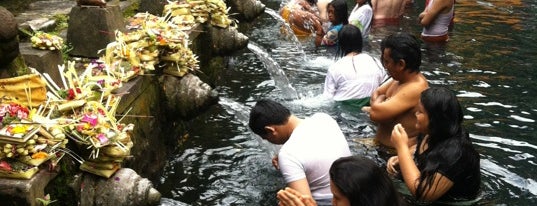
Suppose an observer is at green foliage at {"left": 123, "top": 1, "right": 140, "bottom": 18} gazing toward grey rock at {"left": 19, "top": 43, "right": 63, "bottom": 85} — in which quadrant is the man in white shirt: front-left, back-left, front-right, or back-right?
front-left

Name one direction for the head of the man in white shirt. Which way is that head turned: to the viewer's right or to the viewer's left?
to the viewer's left

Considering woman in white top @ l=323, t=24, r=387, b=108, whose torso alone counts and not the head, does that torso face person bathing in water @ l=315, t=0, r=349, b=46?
yes

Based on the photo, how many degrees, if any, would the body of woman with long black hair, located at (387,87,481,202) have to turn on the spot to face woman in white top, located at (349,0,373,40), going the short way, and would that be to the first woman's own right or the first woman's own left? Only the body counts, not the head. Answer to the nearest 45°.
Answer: approximately 90° to the first woman's own right

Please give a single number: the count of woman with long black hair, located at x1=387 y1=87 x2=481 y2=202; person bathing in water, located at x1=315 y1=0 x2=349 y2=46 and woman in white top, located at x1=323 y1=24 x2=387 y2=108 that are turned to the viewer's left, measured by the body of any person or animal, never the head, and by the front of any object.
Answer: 2

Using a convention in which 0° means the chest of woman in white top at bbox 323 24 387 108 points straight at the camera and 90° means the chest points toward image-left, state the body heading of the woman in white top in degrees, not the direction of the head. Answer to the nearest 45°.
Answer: approximately 180°

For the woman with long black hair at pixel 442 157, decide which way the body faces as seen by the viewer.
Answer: to the viewer's left

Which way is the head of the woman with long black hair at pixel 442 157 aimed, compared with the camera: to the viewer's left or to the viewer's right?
to the viewer's left

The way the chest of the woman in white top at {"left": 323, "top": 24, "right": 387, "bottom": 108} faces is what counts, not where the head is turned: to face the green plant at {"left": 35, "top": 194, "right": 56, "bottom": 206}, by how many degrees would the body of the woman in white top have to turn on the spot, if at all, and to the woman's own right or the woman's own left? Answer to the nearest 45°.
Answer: approximately 135° to the woman's own left
